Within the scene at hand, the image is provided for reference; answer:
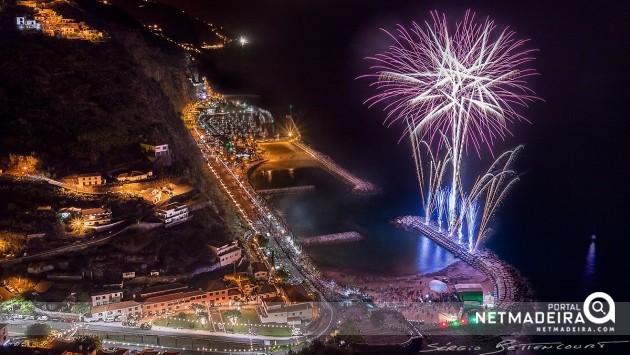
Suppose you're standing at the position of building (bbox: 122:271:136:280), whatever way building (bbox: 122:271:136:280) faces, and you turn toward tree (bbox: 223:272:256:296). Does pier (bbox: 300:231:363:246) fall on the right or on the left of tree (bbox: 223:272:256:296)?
left

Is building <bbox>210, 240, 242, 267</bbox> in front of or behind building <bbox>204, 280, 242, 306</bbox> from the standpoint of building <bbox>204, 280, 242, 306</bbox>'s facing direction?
behind

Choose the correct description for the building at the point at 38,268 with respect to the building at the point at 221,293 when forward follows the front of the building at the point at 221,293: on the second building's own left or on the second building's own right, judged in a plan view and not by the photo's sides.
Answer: on the second building's own right

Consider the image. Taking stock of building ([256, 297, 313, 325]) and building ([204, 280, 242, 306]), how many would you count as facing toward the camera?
2

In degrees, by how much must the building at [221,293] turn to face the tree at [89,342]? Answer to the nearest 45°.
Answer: approximately 45° to its right

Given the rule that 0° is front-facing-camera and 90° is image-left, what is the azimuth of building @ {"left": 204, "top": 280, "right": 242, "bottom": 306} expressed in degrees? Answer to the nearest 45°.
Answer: approximately 0°

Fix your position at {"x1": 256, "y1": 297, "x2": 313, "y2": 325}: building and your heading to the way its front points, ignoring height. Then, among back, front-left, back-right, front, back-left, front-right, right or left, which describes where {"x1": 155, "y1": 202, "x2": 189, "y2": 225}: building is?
back-right
